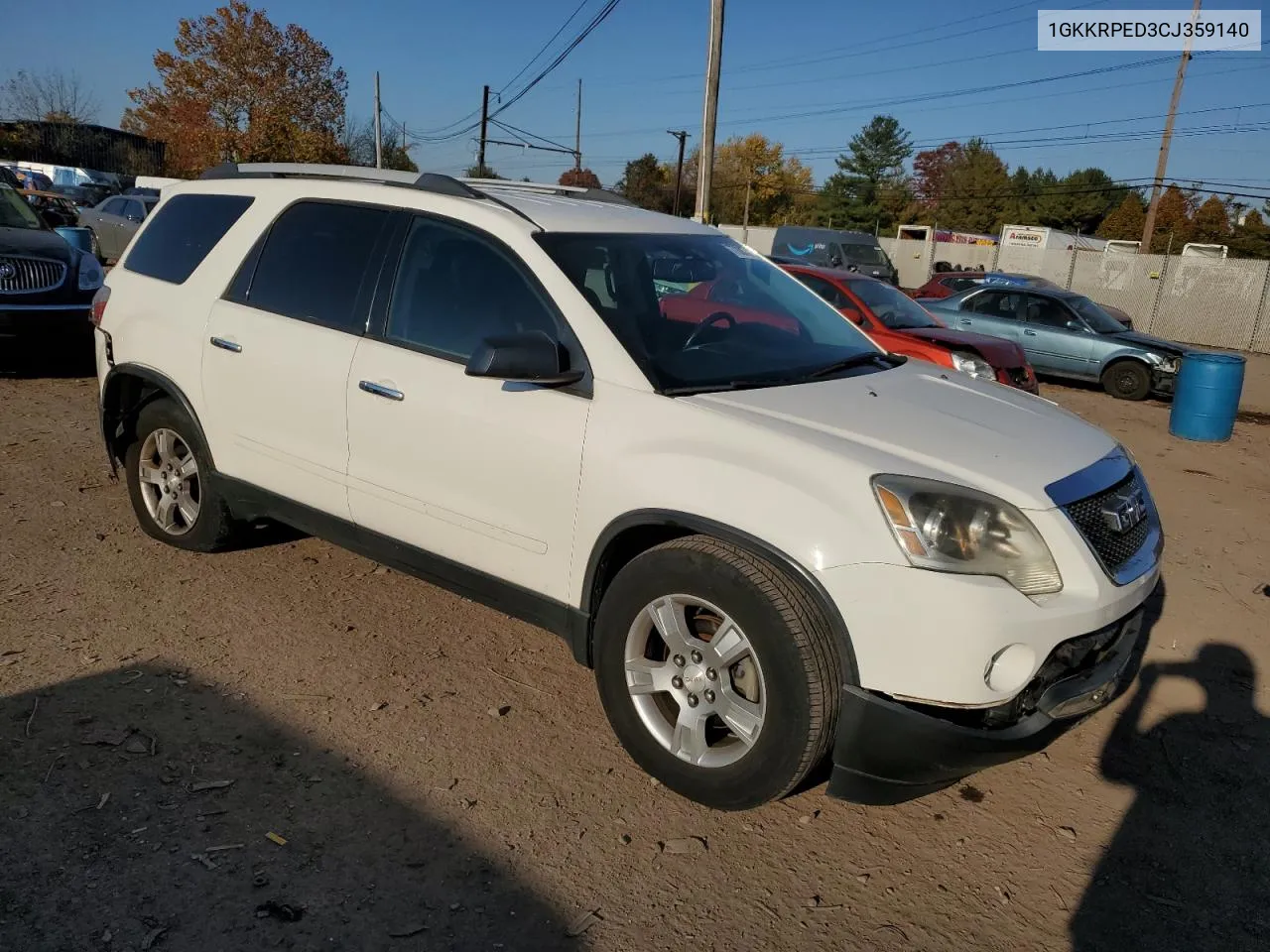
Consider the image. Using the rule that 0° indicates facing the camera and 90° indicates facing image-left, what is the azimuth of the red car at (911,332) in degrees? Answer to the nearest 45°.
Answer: approximately 315°

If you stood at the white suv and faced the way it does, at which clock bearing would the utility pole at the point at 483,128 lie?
The utility pole is roughly at 7 o'clock from the white suv.

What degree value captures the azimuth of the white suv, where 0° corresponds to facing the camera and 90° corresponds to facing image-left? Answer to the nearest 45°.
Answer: approximately 315°

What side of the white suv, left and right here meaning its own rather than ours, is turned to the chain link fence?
left

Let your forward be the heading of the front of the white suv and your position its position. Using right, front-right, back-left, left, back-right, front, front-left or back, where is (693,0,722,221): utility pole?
back-left

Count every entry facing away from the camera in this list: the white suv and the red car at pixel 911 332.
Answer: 0

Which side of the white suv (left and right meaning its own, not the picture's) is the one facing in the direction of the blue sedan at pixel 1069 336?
left
